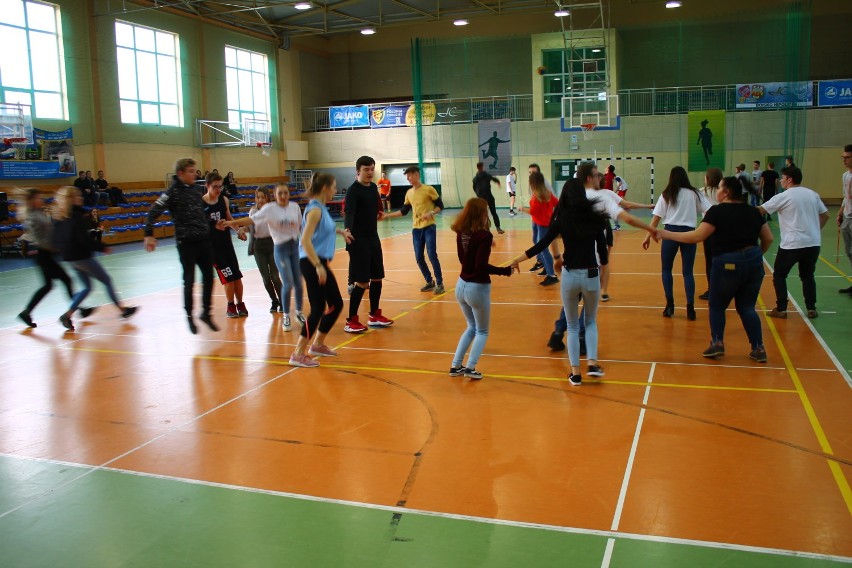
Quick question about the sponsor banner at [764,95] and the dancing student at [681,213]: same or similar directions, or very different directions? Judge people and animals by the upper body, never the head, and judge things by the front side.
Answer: very different directions

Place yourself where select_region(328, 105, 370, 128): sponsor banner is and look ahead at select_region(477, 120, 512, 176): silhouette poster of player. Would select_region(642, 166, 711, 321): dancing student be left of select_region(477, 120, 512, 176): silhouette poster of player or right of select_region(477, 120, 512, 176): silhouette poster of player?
right

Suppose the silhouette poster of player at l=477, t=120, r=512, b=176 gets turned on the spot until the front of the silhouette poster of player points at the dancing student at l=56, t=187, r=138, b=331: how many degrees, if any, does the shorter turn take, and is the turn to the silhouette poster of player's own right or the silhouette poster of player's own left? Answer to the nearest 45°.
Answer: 0° — it already faces them

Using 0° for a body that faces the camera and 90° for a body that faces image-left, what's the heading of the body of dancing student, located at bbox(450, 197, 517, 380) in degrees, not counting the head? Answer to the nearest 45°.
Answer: approximately 225°

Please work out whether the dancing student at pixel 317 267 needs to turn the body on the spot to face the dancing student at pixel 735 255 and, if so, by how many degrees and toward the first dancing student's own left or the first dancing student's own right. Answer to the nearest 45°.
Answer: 0° — they already face them

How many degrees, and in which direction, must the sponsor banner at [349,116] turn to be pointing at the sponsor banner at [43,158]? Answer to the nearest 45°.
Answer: approximately 45° to its right
